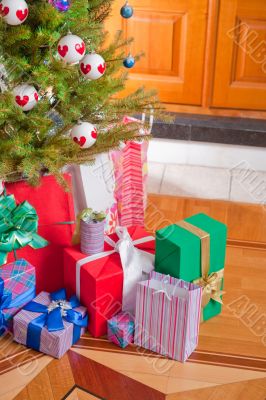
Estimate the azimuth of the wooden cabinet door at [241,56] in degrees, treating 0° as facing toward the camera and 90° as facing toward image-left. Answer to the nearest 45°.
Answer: approximately 0°

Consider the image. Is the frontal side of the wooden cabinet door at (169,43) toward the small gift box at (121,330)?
yes

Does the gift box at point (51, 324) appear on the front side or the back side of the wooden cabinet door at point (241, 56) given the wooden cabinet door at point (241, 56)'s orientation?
on the front side

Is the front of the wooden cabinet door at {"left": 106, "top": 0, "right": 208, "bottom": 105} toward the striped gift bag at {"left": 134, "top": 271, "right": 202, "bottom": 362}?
yes

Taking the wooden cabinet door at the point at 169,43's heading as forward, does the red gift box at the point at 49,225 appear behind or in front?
in front

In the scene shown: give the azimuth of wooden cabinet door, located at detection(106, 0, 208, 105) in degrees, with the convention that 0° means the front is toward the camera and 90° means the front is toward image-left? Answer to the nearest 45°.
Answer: approximately 0°

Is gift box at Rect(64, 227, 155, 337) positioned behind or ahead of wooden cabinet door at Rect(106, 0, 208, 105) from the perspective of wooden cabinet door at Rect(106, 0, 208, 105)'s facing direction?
ahead

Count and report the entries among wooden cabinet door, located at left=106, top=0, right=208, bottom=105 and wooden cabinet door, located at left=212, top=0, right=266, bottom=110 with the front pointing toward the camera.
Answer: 2

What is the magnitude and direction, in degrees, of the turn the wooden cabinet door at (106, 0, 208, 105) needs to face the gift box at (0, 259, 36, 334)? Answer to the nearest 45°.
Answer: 0° — it already faces it
